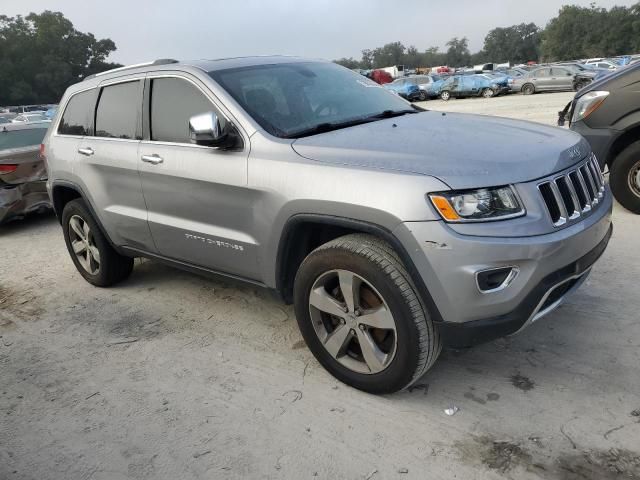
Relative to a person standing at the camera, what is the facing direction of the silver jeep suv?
facing the viewer and to the right of the viewer

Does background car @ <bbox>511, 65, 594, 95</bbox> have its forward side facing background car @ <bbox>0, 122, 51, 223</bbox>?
no

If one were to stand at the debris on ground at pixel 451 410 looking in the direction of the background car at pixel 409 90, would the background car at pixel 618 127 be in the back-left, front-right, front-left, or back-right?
front-right

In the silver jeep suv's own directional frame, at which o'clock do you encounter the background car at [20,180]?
The background car is roughly at 6 o'clock from the silver jeep suv.

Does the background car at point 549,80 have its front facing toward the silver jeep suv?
no
